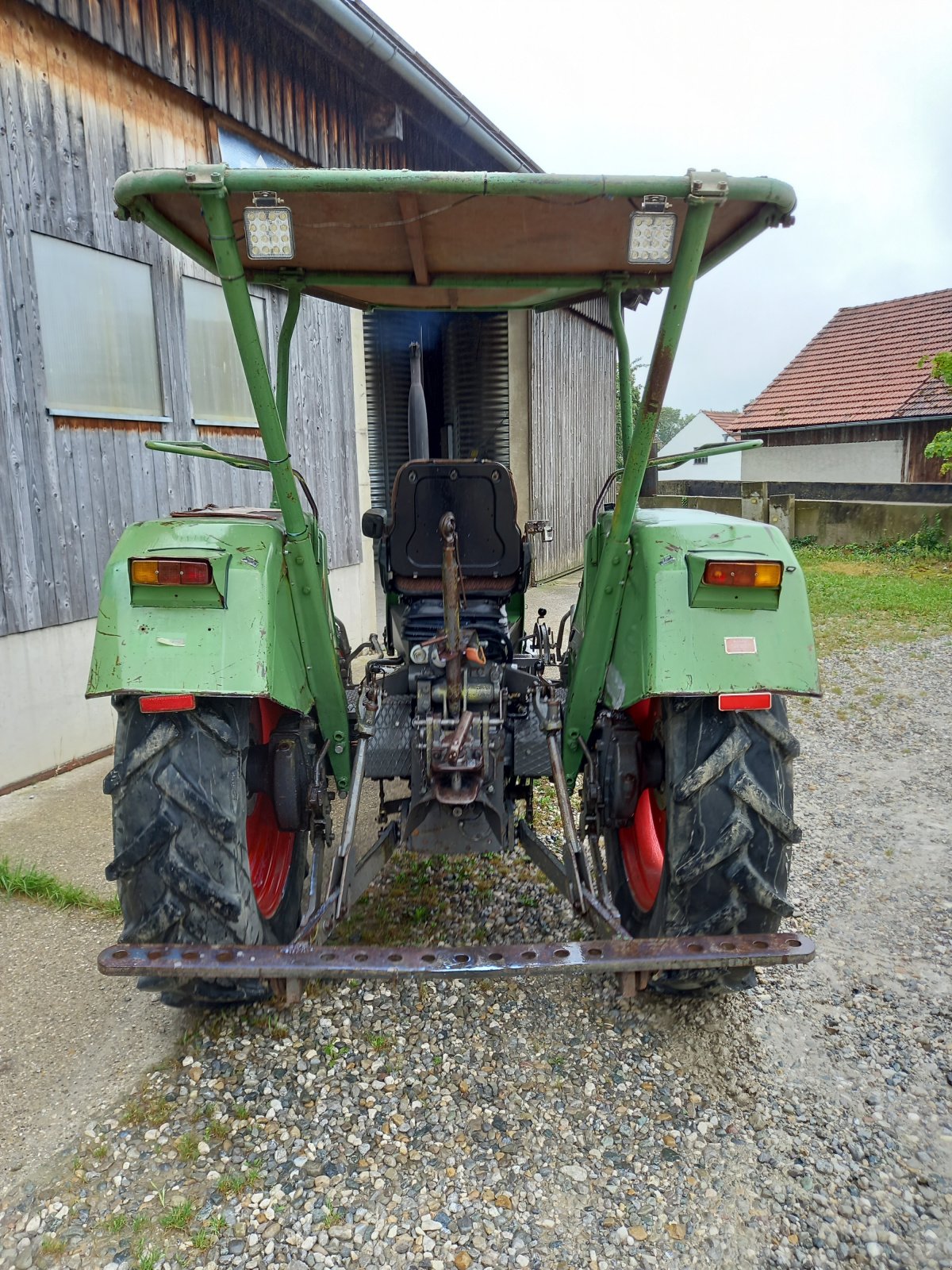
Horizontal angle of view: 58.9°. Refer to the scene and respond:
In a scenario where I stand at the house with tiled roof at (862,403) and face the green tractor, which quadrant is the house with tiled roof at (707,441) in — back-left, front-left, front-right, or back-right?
back-right

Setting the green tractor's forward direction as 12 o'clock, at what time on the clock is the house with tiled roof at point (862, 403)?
The house with tiled roof is roughly at 1 o'clock from the green tractor.

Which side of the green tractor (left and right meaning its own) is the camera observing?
back

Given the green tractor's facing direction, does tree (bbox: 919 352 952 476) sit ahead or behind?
ahead
